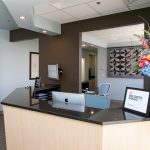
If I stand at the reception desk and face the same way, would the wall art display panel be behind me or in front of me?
behind

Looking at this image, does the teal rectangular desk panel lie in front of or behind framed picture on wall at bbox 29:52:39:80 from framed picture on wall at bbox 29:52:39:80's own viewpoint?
in front

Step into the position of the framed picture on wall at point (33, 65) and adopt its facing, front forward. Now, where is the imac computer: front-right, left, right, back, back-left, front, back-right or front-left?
front-right

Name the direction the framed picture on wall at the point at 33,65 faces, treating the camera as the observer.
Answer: facing the viewer and to the right of the viewer

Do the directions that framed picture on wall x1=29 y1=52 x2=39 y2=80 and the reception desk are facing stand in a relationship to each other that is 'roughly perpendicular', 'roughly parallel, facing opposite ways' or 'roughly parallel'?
roughly perpendicular

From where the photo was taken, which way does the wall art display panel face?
toward the camera

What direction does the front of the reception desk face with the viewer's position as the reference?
facing the viewer and to the left of the viewer

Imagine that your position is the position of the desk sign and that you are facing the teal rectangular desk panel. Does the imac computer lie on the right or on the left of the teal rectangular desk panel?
left

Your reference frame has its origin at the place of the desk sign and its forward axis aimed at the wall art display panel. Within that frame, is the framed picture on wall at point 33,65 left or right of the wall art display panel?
left

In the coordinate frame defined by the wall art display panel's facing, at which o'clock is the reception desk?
The reception desk is roughly at 12 o'clock from the wall art display panel.

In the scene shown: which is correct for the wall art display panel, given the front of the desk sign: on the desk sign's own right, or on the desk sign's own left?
on the desk sign's own right

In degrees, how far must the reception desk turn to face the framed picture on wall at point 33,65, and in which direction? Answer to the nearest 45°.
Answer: approximately 135° to its right

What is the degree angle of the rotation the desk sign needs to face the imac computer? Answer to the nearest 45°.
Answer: approximately 45° to its right

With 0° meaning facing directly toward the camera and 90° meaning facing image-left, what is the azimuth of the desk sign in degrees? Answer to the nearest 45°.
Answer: approximately 45°
